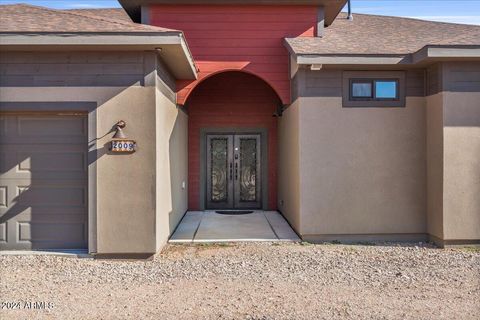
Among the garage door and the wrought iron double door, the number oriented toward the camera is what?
2

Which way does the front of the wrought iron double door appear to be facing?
toward the camera

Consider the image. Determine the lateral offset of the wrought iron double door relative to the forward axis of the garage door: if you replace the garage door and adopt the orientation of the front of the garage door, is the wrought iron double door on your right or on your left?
on your left

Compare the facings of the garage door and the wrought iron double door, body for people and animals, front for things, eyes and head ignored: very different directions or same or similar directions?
same or similar directions

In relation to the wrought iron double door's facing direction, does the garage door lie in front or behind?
in front

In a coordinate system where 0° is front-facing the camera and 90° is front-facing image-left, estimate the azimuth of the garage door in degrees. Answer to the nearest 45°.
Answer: approximately 0°
